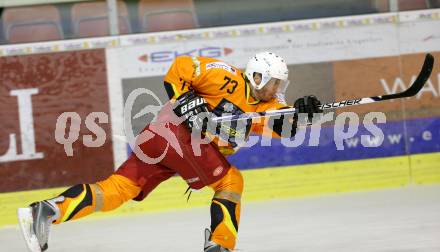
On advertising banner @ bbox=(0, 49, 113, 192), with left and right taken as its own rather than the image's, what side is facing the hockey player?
front

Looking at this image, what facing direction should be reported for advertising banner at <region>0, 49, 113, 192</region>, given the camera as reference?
facing the viewer
